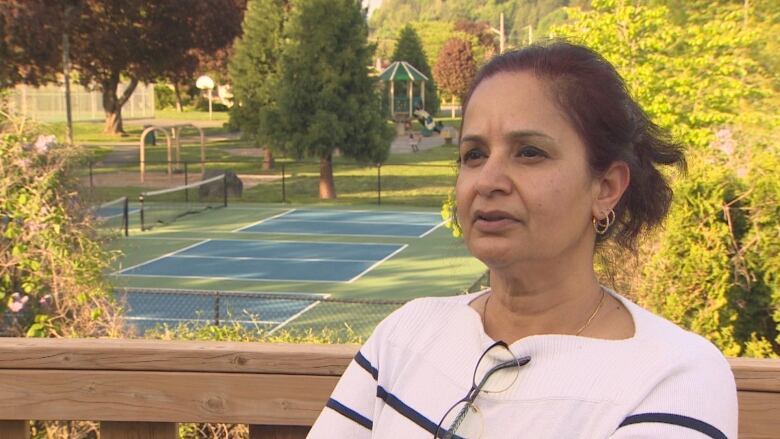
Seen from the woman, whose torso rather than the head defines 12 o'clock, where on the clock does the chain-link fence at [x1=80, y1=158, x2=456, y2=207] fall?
The chain-link fence is roughly at 4 o'clock from the woman.

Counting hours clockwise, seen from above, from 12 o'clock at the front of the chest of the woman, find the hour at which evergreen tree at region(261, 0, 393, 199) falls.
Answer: The evergreen tree is roughly at 4 o'clock from the woman.

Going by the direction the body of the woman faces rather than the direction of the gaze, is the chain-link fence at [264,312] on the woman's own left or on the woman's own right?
on the woman's own right

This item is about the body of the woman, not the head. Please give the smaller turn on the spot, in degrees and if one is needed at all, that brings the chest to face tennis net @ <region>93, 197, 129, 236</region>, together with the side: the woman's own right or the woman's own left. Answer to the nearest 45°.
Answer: approximately 90° to the woman's own right

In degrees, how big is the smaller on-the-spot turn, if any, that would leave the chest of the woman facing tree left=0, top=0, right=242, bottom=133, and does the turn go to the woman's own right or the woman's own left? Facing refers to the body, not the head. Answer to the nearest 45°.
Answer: approximately 135° to the woman's own right

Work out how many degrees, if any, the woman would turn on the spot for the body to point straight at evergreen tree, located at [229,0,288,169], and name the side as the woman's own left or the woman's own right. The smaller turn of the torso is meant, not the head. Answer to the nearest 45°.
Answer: approximately 135° to the woman's own right

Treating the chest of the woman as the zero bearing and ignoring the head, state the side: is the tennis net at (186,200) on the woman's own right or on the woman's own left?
on the woman's own right

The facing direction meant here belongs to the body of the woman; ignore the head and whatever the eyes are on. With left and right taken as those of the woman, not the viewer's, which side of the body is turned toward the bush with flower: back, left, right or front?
right

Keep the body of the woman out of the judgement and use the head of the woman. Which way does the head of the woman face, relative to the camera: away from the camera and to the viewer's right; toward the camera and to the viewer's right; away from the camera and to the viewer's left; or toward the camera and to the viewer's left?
toward the camera and to the viewer's left

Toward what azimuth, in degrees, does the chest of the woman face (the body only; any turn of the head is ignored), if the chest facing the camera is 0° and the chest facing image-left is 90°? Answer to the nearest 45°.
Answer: approximately 45°
